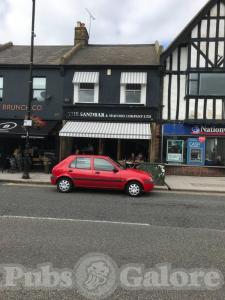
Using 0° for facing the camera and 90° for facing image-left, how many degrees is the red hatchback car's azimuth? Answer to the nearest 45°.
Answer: approximately 270°
